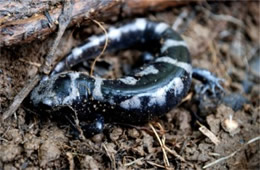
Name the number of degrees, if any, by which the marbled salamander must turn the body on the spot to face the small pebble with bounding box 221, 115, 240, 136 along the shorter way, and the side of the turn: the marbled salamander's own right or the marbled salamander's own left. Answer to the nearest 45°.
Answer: approximately 135° to the marbled salamander's own left

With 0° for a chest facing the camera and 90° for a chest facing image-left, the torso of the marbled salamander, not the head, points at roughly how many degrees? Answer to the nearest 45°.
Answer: approximately 90°
